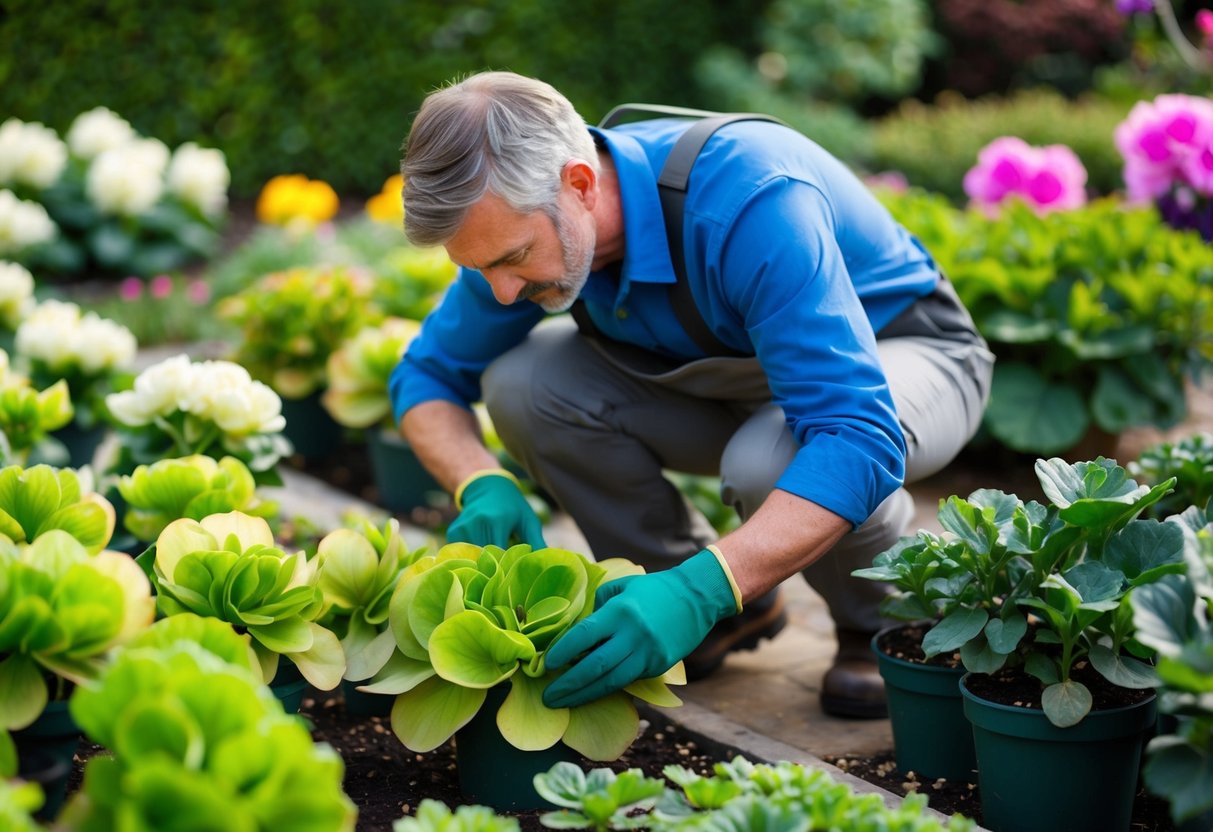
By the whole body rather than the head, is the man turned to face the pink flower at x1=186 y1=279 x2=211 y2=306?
no

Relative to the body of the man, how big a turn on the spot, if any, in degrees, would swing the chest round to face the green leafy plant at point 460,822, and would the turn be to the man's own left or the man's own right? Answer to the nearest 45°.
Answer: approximately 45° to the man's own left

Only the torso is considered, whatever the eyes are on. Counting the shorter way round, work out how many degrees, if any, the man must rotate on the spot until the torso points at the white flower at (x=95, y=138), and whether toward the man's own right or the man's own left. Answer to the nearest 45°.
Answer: approximately 90° to the man's own right

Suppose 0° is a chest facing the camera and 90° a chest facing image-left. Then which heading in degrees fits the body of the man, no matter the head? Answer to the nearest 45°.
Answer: approximately 45°

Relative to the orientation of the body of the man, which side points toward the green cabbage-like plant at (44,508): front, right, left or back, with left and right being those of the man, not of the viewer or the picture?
front

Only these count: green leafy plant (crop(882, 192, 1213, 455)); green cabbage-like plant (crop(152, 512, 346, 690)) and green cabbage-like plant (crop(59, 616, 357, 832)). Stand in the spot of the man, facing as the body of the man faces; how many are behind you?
1

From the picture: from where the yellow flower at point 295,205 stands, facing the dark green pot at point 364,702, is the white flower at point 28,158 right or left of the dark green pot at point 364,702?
right

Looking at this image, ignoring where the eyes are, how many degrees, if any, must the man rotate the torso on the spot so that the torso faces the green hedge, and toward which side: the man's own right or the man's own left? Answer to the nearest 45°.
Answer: approximately 135° to the man's own right

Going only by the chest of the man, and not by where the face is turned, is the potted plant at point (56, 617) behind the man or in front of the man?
in front

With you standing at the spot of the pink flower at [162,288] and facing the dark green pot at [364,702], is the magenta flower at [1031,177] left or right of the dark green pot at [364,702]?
left

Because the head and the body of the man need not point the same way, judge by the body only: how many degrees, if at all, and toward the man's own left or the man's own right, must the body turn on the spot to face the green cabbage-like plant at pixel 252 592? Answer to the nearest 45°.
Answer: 0° — they already face it
